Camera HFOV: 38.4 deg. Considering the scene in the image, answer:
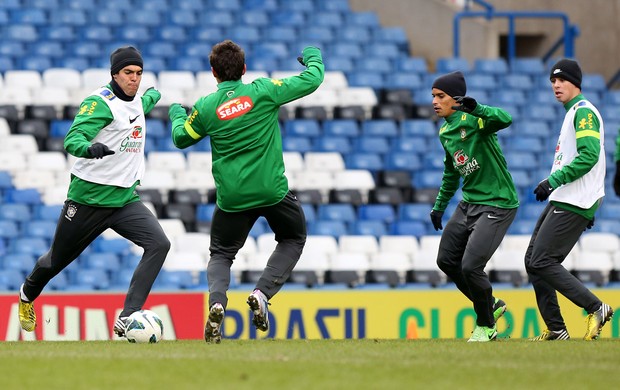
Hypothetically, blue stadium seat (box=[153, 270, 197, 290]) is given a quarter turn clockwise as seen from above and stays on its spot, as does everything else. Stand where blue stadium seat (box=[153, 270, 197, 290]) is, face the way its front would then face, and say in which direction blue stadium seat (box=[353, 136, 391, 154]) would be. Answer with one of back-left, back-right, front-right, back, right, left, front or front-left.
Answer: back-right

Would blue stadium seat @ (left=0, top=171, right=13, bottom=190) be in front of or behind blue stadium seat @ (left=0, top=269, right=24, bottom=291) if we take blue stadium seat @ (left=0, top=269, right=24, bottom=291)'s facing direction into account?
behind

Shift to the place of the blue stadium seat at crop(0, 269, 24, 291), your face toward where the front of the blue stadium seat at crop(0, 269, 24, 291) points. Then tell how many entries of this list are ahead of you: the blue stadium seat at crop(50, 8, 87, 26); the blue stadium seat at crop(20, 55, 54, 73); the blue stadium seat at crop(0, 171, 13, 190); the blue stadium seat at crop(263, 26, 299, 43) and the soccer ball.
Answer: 1

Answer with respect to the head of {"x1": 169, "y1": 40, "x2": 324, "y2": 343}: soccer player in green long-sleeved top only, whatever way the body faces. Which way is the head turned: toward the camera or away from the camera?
away from the camera

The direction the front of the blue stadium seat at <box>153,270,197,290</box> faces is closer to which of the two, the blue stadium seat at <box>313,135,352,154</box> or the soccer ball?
the soccer ball

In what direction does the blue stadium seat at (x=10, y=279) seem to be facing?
toward the camera

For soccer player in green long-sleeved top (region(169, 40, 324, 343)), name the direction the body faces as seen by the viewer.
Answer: away from the camera

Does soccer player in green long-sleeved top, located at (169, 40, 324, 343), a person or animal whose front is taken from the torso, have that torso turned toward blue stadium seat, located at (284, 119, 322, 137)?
yes

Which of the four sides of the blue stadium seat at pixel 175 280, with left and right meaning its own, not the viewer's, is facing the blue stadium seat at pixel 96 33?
back

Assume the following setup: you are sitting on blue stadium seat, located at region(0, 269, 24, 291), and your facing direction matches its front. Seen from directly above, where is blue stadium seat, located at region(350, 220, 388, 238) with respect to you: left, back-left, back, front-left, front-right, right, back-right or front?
left

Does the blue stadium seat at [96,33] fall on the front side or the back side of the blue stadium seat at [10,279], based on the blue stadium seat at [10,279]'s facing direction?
on the back side

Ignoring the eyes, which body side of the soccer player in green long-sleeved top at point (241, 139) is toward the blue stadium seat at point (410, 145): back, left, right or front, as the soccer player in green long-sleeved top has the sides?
front

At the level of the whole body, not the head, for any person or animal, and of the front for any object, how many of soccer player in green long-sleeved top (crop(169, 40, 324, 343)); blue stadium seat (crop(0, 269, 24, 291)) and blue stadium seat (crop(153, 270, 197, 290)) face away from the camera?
1

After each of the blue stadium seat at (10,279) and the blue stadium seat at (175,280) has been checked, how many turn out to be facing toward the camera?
2

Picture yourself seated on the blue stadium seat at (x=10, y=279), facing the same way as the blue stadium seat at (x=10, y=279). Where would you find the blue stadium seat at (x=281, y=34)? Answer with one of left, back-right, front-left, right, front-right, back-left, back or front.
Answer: back-left

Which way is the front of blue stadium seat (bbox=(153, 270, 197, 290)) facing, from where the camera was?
facing the viewer

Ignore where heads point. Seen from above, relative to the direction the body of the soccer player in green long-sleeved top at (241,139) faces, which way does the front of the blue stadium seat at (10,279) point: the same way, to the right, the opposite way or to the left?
the opposite way

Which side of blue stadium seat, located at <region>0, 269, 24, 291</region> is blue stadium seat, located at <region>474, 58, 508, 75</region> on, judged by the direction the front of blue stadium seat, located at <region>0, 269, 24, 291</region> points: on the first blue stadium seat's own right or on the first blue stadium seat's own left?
on the first blue stadium seat's own left

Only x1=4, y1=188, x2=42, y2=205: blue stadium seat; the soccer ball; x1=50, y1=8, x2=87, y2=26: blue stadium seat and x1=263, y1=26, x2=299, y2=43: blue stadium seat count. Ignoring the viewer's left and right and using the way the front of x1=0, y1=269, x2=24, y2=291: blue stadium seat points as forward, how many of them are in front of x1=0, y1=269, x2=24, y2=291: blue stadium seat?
1
